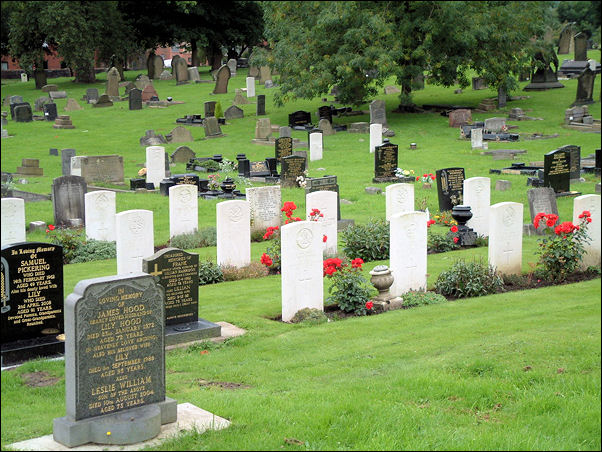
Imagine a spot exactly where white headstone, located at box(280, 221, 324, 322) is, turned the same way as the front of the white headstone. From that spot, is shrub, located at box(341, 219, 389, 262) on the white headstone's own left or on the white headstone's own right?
on the white headstone's own left

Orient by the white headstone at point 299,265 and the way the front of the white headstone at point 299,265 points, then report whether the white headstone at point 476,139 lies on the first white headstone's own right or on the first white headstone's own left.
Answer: on the first white headstone's own left

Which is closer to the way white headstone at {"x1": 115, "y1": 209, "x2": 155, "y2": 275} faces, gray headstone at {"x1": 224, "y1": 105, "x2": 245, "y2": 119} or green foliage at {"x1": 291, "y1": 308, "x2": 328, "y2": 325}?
the green foliage

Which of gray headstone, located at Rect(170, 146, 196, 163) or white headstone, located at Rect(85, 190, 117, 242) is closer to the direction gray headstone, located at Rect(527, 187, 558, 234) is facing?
the white headstone

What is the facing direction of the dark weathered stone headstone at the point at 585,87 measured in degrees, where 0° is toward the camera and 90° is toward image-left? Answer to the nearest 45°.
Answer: approximately 315°

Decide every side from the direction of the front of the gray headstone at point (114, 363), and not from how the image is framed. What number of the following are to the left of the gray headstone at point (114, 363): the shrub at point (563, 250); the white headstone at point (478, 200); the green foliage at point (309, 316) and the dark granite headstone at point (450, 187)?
4

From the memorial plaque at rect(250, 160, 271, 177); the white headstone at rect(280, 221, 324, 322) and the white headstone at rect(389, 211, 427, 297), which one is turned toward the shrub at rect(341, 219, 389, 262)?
the memorial plaque

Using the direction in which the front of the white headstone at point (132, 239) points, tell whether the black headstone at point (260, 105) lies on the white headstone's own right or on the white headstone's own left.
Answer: on the white headstone's own left

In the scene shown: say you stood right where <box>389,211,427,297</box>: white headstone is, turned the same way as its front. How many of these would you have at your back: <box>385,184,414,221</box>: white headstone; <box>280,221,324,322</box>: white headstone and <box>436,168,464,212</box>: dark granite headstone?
2

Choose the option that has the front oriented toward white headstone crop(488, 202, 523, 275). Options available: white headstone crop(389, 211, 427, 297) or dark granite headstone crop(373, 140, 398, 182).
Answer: the dark granite headstone

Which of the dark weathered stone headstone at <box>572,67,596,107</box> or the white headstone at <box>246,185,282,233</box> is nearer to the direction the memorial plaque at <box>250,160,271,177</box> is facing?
the white headstone

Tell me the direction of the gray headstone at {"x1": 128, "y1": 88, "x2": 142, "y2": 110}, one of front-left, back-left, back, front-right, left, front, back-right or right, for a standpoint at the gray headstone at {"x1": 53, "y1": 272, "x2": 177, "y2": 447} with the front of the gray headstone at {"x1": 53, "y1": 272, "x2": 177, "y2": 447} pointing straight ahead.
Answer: back-left

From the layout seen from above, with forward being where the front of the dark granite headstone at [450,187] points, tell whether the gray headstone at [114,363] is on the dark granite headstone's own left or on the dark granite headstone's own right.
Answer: on the dark granite headstone's own right

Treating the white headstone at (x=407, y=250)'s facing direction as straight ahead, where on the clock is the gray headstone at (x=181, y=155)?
The gray headstone is roughly at 5 o'clock from the white headstone.
